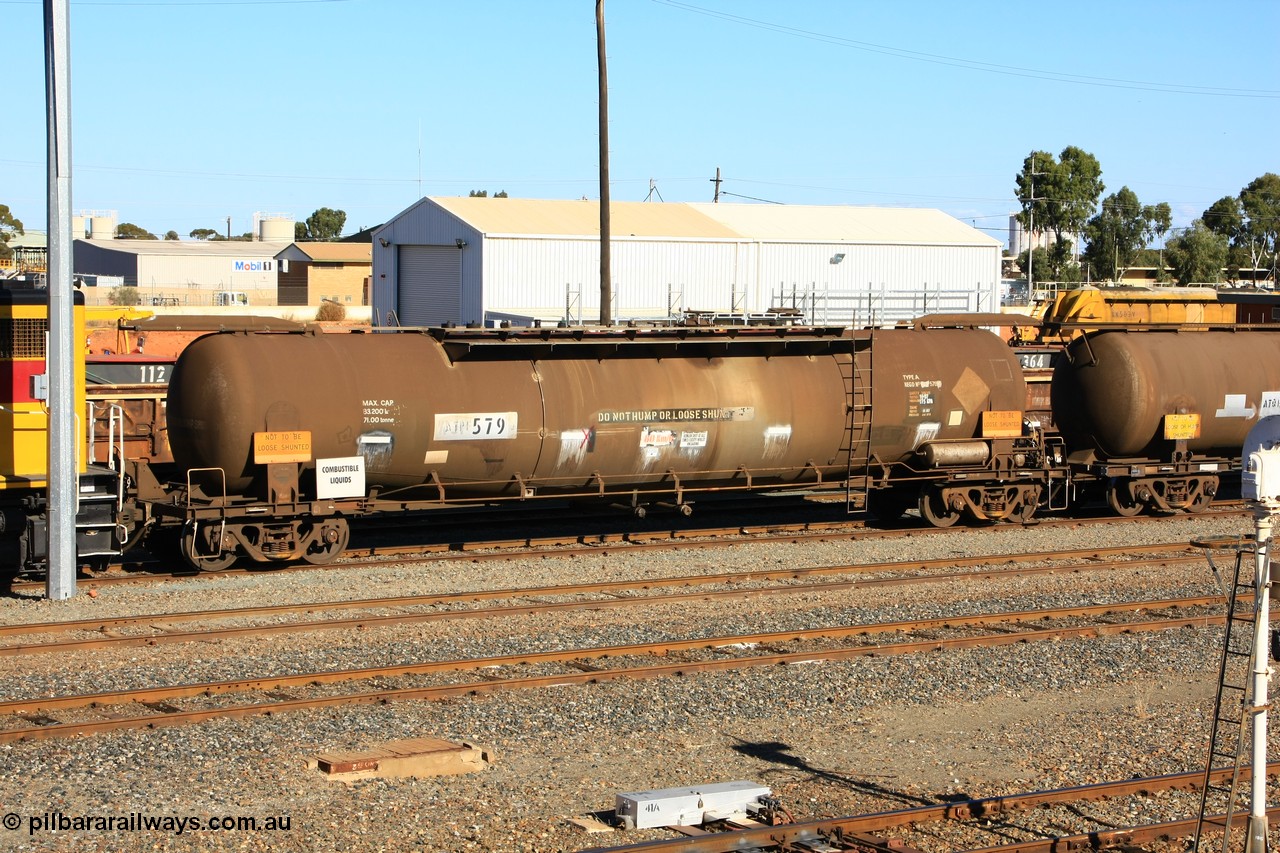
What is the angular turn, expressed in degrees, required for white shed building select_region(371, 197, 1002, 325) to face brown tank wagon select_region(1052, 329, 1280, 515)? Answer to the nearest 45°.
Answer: approximately 45° to its left

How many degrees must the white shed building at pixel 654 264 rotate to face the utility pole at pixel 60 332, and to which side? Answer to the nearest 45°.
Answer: approximately 45° to its left

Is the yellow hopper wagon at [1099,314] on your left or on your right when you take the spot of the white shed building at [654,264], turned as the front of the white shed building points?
on your left

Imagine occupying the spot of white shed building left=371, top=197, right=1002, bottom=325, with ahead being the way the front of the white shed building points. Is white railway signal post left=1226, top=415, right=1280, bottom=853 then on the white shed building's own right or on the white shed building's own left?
on the white shed building's own left

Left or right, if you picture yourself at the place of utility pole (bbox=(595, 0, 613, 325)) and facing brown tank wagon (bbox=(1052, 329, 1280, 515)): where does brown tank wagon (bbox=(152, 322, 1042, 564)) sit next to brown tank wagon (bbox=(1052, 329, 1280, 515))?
right

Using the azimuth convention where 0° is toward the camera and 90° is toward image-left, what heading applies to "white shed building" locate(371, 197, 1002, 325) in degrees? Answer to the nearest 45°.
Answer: approximately 45°

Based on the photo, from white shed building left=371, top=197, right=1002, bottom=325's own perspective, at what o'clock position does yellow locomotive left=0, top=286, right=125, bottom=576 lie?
The yellow locomotive is roughly at 11 o'clock from the white shed building.

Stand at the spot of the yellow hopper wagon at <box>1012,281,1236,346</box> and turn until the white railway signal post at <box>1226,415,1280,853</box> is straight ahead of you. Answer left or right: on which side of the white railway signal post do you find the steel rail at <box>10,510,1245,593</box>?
right
